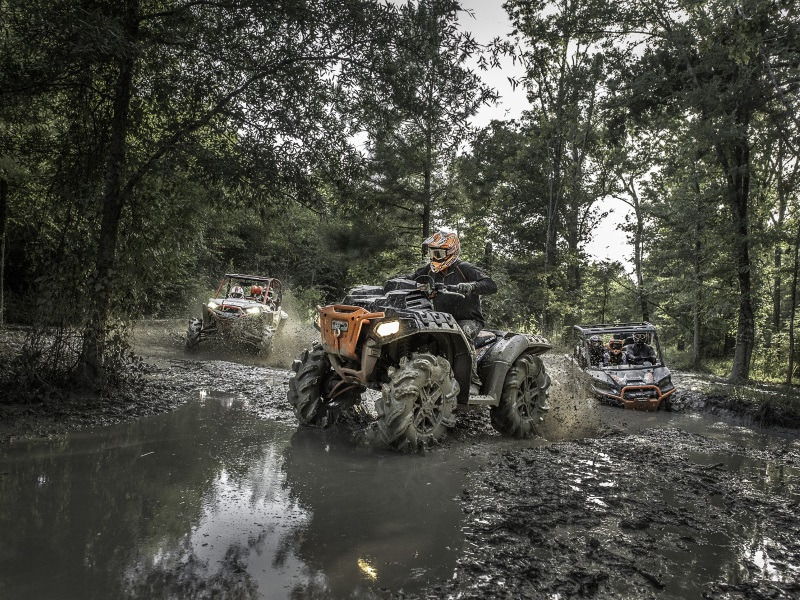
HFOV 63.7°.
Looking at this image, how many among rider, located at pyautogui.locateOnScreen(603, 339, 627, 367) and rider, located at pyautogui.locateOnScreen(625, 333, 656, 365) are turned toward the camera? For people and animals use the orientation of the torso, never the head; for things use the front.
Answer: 2

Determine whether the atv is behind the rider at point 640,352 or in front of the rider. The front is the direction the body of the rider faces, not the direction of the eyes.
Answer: in front

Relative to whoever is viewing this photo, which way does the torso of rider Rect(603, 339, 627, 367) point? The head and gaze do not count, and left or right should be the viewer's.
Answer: facing the viewer

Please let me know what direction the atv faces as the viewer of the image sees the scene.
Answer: facing the viewer and to the left of the viewer

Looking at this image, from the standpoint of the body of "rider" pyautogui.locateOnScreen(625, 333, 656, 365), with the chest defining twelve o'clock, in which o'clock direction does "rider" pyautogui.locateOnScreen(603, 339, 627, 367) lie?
"rider" pyautogui.locateOnScreen(603, 339, 627, 367) is roughly at 4 o'clock from "rider" pyautogui.locateOnScreen(625, 333, 656, 365).

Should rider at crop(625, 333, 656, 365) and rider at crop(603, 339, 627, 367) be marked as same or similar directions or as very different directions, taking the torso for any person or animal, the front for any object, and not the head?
same or similar directions

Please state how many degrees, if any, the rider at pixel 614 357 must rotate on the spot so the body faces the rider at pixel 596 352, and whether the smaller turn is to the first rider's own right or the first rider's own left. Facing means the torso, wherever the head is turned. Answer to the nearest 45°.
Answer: approximately 45° to the first rider's own right

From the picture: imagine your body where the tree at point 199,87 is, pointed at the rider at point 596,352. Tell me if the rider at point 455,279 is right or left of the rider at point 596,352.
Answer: right

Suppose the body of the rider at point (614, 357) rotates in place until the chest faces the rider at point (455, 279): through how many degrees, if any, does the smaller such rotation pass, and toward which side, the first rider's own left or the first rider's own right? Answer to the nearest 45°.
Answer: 0° — they already face them

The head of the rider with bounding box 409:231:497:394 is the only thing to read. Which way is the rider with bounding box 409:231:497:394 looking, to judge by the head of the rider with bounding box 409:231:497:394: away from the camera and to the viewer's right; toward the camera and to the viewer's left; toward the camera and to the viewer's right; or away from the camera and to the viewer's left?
toward the camera and to the viewer's left

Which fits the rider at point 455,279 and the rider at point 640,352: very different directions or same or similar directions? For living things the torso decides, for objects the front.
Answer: same or similar directions
